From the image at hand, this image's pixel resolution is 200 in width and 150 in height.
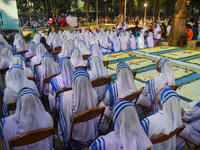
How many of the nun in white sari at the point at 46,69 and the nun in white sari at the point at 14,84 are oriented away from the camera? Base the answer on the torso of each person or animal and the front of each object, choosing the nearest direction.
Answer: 2

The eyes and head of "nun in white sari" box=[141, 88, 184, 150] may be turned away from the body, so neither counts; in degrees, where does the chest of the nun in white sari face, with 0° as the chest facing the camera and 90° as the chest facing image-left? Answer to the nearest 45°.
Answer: approximately 135°

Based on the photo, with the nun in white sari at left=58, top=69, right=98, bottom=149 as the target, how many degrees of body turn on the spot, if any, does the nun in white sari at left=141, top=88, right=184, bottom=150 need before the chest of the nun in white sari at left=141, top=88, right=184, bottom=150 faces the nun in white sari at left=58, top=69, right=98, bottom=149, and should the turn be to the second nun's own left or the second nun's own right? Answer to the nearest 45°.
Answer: approximately 45° to the second nun's own left

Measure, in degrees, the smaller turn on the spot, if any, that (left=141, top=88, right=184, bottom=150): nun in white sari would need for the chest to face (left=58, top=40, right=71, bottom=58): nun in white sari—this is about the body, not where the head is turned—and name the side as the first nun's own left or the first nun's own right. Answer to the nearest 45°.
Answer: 0° — they already face them

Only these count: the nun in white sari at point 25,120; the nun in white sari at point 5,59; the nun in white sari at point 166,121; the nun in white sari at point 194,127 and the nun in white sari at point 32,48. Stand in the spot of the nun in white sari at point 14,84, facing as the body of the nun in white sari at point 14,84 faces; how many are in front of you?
2

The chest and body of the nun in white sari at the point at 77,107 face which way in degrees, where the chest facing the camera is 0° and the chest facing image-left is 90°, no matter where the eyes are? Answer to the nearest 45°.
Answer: approximately 180°

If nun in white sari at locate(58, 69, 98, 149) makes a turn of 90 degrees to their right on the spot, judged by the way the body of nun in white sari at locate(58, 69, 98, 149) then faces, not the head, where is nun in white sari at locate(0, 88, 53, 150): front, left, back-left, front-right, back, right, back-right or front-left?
back-right

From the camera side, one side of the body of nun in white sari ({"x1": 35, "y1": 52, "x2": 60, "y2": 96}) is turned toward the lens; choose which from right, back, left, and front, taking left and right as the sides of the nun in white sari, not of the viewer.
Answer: back

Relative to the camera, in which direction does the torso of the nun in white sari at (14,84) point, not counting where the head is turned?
away from the camera

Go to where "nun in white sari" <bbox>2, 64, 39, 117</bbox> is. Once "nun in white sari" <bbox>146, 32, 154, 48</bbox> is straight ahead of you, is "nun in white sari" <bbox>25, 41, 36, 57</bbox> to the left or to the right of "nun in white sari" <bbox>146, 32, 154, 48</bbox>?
left

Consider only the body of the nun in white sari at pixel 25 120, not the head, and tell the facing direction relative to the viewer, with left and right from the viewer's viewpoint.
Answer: facing away from the viewer
